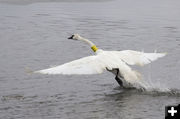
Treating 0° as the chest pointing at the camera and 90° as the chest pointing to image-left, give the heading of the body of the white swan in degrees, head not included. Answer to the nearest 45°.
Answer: approximately 135°
